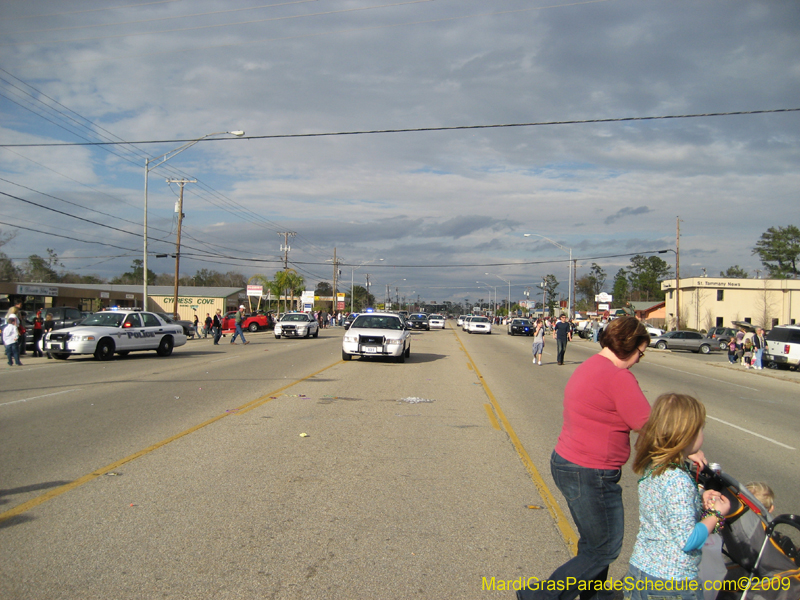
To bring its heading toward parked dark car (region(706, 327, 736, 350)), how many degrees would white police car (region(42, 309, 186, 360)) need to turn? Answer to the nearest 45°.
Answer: approximately 135° to its left

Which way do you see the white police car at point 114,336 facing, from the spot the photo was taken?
facing the viewer and to the left of the viewer

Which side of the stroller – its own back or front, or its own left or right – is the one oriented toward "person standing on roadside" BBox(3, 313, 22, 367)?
back
